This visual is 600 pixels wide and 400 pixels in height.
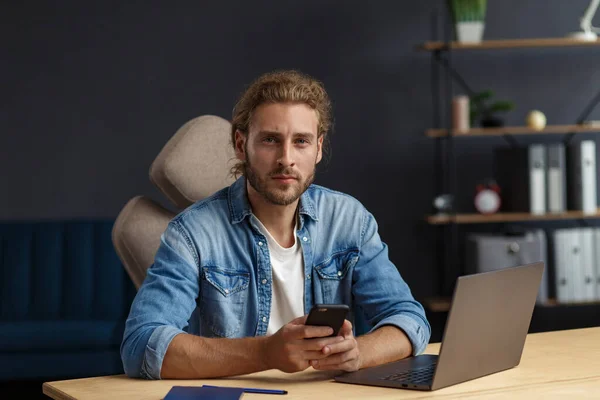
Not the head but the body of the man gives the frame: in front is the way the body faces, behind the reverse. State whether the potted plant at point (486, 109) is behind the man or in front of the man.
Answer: behind

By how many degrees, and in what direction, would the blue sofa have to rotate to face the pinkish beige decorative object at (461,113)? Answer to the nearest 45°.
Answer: approximately 90° to its left

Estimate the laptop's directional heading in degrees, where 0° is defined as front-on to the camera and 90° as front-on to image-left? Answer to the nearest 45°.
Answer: approximately 135°

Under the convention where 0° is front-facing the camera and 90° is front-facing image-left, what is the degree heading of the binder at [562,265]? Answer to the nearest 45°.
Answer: approximately 0°

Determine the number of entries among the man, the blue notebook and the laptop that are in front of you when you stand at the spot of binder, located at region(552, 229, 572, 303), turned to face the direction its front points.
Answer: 3

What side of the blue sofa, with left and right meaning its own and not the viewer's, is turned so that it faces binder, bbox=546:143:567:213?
left
